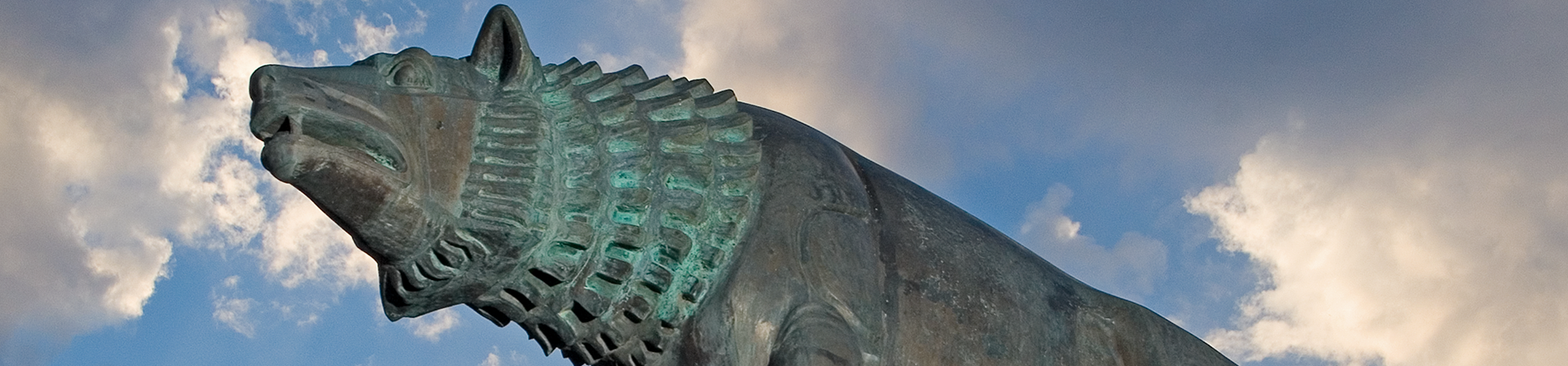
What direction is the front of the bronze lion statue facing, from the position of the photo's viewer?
facing to the left of the viewer
